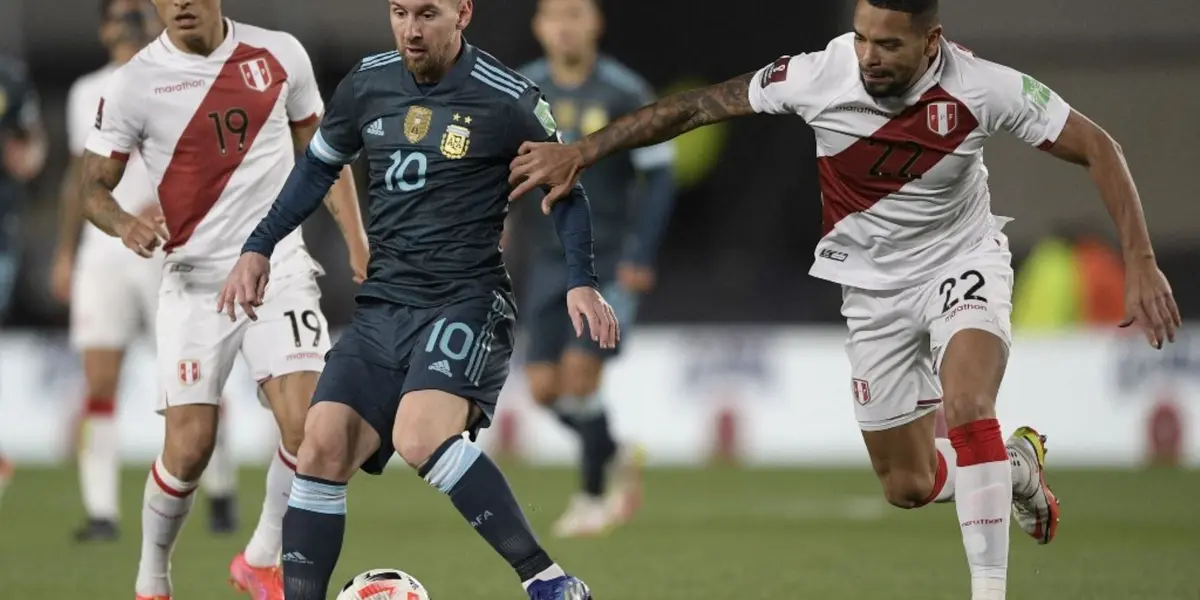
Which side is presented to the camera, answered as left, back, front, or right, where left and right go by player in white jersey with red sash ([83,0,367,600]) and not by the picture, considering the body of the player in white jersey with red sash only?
front

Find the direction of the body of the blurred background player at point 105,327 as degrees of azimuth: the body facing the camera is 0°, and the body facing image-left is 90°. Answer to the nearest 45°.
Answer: approximately 0°

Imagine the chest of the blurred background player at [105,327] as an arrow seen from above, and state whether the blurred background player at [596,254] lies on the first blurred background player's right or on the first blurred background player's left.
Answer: on the first blurred background player's left

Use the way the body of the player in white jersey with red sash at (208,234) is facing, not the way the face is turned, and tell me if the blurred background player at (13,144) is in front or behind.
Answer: behind

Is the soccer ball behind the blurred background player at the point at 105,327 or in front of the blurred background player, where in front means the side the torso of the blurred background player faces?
in front

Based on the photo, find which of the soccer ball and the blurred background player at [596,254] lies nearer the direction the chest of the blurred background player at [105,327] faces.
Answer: the soccer ball

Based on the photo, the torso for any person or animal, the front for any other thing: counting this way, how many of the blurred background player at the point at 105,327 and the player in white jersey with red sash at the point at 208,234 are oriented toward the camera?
2

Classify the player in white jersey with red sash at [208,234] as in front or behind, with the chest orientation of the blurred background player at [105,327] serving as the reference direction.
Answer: in front
